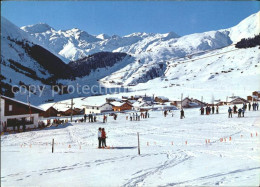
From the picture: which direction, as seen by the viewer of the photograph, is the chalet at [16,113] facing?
facing the viewer
